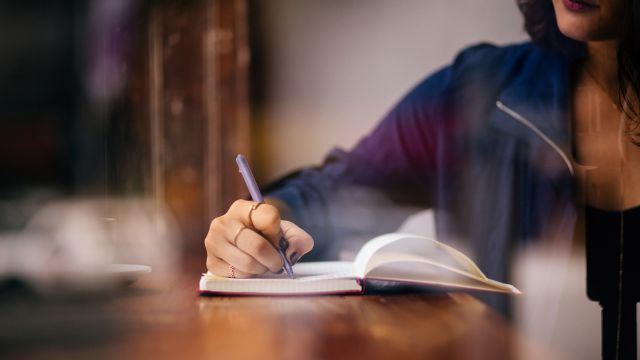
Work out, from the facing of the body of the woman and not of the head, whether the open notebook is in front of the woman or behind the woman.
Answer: in front

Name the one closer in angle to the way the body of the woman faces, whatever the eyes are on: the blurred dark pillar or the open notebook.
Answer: the open notebook

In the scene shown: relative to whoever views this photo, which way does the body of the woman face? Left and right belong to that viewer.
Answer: facing the viewer

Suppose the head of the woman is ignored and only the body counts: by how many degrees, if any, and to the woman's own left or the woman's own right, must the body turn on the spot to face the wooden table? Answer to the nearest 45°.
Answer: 0° — they already face it

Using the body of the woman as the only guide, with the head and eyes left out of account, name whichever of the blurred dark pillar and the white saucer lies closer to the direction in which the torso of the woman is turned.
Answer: the white saucer

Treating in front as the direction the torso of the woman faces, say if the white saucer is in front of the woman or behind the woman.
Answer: in front

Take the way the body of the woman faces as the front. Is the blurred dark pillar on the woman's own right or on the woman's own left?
on the woman's own right
